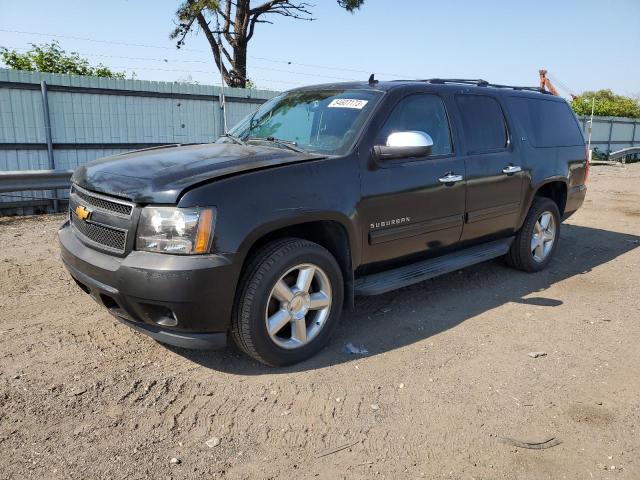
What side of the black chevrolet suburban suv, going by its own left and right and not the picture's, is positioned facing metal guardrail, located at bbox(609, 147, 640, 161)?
back

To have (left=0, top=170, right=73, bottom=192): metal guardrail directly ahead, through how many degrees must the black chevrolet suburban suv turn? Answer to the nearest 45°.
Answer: approximately 90° to its right

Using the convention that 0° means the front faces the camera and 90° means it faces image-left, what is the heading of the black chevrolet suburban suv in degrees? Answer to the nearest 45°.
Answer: approximately 45°
